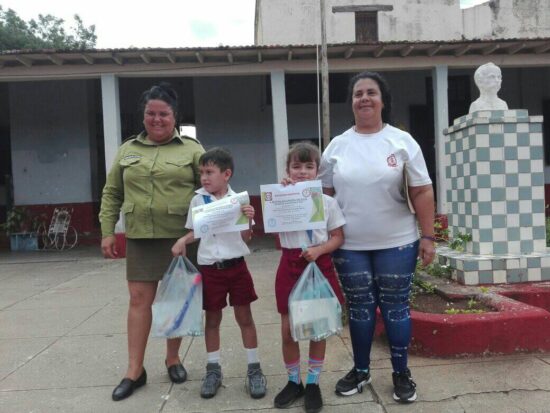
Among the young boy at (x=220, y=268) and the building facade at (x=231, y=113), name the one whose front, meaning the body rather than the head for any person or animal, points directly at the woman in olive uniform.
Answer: the building facade

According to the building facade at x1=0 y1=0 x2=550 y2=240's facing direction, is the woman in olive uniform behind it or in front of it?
in front

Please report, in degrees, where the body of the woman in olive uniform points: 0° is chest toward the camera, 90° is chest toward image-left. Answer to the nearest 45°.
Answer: approximately 0°

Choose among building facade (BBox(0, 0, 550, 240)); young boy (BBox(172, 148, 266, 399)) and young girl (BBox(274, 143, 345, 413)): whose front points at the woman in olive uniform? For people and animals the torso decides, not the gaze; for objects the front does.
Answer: the building facade

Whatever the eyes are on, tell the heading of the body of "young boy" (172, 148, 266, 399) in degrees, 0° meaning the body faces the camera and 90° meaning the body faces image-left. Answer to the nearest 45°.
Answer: approximately 0°

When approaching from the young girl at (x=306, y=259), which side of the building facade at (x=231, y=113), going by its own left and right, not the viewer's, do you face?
front

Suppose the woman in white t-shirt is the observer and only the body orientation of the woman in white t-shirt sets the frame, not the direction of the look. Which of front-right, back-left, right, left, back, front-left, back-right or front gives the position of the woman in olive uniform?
right

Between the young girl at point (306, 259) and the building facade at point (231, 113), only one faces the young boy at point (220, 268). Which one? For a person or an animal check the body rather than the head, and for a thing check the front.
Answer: the building facade
